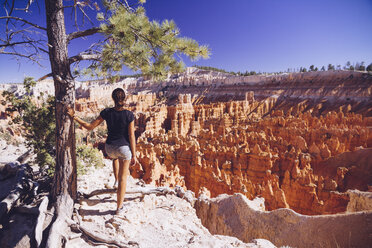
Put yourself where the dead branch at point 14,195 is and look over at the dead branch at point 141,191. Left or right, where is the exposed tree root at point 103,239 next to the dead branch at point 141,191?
right

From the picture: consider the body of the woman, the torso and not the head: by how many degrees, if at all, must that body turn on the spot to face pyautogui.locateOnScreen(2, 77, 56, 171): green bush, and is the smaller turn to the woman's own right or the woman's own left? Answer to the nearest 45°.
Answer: approximately 45° to the woman's own left

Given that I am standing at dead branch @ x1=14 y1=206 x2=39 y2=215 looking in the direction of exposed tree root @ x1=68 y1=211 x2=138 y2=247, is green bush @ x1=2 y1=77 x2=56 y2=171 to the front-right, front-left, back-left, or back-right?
back-left

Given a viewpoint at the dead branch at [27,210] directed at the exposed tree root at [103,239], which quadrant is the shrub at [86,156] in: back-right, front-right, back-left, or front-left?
back-left

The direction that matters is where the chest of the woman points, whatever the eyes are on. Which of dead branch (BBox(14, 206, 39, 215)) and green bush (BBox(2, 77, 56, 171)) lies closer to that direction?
the green bush

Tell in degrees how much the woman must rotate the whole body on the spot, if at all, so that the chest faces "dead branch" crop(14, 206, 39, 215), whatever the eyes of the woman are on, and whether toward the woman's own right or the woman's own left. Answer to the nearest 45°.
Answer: approximately 90° to the woman's own left

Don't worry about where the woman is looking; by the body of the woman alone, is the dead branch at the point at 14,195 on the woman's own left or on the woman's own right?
on the woman's own left

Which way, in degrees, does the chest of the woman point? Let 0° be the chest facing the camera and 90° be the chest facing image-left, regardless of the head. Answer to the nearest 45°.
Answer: approximately 180°
